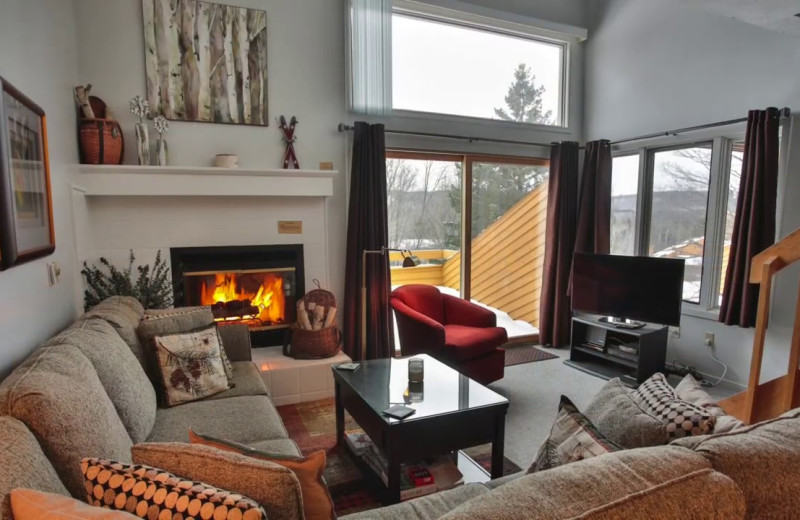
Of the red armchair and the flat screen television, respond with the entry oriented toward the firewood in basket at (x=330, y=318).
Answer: the flat screen television

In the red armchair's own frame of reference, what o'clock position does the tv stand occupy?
The tv stand is roughly at 10 o'clock from the red armchair.

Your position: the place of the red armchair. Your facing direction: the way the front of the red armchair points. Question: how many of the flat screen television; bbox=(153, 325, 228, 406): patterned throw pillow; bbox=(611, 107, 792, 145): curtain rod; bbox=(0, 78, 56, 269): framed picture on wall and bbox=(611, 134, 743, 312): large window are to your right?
2

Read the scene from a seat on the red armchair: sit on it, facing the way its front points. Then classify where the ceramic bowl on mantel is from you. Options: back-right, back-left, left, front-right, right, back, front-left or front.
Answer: back-right

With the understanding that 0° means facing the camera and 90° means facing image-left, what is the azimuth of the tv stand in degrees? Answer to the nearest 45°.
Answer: approximately 45°

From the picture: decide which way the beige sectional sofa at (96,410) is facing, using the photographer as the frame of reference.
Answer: facing to the right of the viewer

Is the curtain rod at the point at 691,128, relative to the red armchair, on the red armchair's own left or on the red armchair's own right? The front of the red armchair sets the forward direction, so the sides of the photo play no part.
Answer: on the red armchair's own left

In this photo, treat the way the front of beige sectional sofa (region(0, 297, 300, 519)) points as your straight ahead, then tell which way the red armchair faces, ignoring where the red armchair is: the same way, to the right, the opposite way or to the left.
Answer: to the right

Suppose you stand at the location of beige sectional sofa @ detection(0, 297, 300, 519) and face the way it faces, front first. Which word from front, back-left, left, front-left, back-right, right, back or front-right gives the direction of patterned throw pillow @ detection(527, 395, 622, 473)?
front-right
